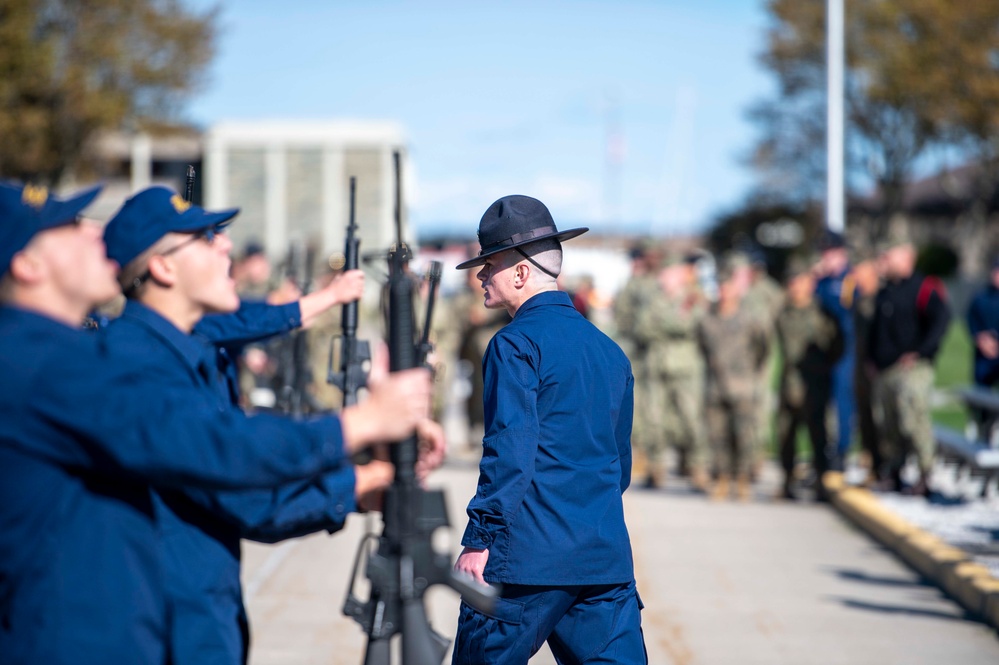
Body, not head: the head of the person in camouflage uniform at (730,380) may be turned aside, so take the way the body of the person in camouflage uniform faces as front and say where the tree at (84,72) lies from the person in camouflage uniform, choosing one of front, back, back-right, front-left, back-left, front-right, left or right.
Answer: back-right

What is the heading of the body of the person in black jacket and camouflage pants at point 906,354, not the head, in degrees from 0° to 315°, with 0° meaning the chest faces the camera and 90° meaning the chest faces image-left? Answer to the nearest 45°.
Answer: approximately 45°

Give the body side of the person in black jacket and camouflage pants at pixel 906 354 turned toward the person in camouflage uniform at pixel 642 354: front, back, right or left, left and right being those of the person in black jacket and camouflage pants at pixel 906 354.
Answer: right

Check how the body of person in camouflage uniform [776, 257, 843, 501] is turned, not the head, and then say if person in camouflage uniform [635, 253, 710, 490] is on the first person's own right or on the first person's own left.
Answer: on the first person's own right

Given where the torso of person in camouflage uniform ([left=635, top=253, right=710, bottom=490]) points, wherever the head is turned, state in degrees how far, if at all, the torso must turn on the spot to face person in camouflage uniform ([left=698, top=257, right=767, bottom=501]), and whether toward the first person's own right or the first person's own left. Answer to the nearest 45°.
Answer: approximately 45° to the first person's own left

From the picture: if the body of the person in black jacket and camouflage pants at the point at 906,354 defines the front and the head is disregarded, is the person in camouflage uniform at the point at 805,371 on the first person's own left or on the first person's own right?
on the first person's own right

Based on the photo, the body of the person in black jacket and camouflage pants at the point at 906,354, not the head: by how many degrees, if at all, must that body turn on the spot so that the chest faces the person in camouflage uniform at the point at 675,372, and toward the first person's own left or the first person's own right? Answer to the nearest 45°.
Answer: approximately 90° to the first person's own right

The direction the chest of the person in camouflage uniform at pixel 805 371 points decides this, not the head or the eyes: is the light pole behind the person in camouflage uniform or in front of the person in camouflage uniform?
behind
